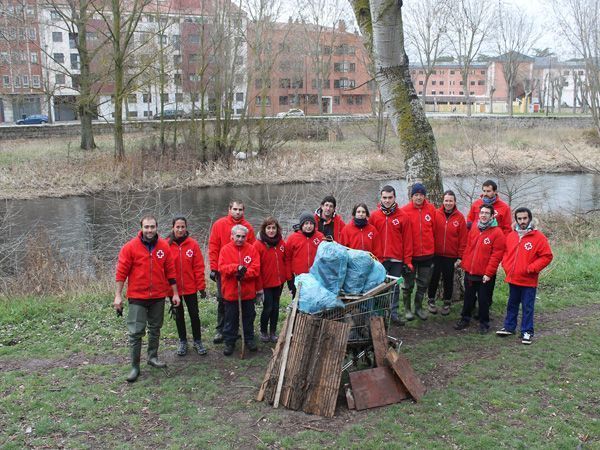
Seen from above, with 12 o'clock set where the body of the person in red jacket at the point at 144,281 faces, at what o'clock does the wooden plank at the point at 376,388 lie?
The wooden plank is roughly at 10 o'clock from the person in red jacket.

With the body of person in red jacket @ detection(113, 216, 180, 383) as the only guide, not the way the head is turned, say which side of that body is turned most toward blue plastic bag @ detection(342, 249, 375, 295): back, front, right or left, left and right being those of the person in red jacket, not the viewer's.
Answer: left

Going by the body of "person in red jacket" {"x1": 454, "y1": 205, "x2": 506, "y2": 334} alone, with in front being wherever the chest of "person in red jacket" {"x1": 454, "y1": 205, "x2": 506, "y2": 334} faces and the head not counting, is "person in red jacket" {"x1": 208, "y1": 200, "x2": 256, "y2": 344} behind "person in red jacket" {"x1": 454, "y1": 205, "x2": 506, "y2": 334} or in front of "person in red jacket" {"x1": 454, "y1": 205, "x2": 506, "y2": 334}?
in front

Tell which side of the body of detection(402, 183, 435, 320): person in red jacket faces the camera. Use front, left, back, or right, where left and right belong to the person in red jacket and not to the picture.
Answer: front

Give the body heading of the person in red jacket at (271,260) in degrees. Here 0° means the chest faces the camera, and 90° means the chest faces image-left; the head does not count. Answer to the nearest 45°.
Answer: approximately 0°

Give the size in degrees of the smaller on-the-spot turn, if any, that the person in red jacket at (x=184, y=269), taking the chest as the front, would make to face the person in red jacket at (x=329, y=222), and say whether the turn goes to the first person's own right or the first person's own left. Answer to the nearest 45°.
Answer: approximately 90° to the first person's own left

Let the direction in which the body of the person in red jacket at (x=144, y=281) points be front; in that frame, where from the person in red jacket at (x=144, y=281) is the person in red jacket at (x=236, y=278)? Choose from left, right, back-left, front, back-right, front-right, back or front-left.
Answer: left

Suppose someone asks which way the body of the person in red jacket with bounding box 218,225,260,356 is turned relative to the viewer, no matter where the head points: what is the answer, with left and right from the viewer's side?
facing the viewer

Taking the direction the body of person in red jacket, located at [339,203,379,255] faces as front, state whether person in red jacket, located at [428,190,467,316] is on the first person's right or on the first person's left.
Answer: on the first person's left

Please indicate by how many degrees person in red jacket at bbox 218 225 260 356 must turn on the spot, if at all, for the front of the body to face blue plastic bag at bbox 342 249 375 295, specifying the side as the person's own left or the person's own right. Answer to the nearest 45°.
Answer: approximately 45° to the person's own left

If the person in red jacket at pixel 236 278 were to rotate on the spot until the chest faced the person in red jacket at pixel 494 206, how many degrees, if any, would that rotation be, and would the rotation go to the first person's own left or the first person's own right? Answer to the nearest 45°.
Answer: approximately 90° to the first person's own left

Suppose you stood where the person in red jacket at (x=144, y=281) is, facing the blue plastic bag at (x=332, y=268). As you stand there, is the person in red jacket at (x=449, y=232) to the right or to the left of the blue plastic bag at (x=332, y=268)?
left

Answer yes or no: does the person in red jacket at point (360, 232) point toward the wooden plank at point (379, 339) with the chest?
yes

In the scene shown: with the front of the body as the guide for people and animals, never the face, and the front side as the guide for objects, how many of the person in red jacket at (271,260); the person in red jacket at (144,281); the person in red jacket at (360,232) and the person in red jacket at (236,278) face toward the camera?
4
